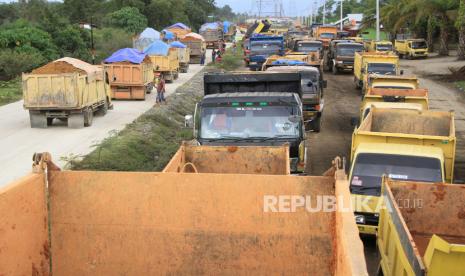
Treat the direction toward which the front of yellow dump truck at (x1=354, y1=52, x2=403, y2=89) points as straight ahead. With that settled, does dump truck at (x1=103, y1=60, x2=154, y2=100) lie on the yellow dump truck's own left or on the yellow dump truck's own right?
on the yellow dump truck's own right

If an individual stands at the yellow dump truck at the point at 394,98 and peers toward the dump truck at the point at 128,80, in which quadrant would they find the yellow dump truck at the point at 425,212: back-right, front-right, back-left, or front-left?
back-left

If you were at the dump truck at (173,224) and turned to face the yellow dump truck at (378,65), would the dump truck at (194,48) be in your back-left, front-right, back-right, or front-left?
front-left

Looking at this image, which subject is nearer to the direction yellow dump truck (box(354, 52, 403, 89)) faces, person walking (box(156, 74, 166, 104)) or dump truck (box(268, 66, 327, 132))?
the dump truck

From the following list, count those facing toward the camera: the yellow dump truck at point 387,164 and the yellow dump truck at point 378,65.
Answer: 2

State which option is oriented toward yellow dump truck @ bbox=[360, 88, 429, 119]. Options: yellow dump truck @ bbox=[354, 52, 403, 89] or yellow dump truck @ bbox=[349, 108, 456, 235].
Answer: yellow dump truck @ bbox=[354, 52, 403, 89]

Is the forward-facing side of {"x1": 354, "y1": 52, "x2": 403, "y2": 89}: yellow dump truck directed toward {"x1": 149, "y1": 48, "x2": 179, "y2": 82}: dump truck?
no

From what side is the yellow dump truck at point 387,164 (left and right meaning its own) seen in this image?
front

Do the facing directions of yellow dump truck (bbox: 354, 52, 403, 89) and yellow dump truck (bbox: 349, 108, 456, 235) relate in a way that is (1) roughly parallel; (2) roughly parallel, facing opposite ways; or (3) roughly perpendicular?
roughly parallel

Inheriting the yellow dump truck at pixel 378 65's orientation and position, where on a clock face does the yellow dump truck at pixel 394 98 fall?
the yellow dump truck at pixel 394 98 is roughly at 12 o'clock from the yellow dump truck at pixel 378 65.

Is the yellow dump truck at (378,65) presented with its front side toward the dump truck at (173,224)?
yes

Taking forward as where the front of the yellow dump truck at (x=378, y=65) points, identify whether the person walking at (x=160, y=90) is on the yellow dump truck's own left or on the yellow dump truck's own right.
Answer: on the yellow dump truck's own right

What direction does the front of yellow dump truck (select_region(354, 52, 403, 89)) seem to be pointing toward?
toward the camera

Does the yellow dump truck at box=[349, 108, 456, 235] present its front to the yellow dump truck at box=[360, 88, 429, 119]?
no

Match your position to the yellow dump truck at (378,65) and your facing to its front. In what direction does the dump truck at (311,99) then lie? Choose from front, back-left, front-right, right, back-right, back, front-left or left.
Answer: front

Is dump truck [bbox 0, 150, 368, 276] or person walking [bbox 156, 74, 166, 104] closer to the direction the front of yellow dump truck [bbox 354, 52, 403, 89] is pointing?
the dump truck

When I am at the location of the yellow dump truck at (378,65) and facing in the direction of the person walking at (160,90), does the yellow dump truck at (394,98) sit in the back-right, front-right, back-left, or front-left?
front-left
